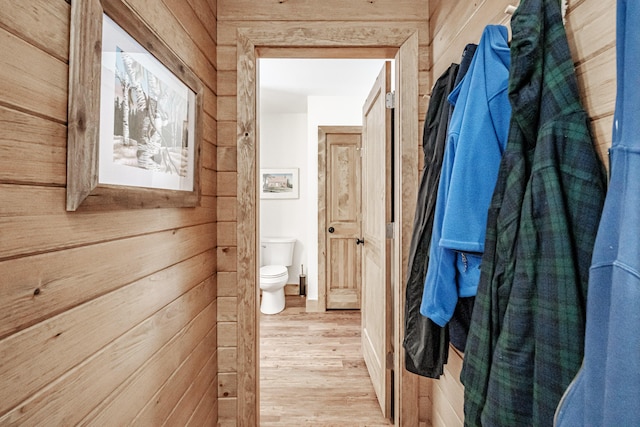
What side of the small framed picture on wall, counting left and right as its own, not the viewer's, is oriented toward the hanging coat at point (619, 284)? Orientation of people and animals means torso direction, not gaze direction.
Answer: front

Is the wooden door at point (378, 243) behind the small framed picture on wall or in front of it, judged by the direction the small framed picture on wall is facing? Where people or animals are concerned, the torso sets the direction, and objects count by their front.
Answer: in front

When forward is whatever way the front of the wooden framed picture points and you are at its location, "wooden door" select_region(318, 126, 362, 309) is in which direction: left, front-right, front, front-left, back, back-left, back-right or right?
left

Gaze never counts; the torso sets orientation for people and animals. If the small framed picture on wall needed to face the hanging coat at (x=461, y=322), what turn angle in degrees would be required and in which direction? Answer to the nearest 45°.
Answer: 0° — it already faces it

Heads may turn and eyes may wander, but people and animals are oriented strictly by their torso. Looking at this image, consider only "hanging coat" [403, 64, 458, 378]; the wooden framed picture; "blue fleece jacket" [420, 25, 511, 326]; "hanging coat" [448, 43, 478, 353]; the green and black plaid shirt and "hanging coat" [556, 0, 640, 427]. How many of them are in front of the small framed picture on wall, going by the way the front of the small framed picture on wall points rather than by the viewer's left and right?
6

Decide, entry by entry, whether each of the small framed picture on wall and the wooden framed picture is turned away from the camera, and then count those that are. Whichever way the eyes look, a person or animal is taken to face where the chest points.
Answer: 0

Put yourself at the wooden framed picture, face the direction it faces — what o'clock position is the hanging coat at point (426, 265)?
The hanging coat is roughly at 11 o'clock from the wooden framed picture.

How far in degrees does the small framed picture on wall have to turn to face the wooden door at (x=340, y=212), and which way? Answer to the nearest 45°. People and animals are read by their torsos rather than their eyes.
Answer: approximately 45° to its left

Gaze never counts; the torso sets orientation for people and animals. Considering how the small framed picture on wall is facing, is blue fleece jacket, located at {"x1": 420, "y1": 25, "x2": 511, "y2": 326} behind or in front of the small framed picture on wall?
in front

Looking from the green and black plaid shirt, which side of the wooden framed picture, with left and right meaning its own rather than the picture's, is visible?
front

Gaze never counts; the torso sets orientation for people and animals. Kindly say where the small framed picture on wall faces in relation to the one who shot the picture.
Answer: facing the viewer

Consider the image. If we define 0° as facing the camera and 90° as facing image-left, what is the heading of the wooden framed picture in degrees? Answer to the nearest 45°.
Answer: approximately 315°

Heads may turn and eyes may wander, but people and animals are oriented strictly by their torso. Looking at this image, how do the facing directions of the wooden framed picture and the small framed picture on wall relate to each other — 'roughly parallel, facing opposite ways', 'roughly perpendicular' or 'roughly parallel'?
roughly perpendicular
